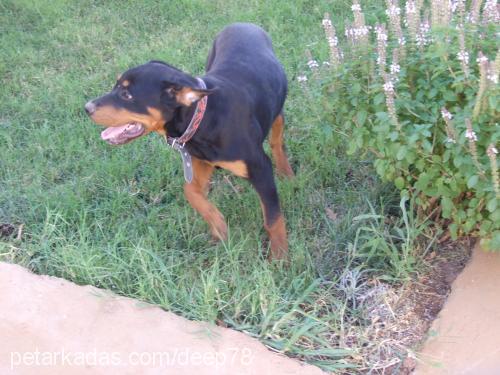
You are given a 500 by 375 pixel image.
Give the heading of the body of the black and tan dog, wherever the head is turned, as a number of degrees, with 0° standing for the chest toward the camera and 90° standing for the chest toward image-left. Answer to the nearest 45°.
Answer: approximately 45°

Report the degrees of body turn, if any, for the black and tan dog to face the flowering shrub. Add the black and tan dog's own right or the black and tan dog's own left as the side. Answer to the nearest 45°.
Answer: approximately 90° to the black and tan dog's own left
